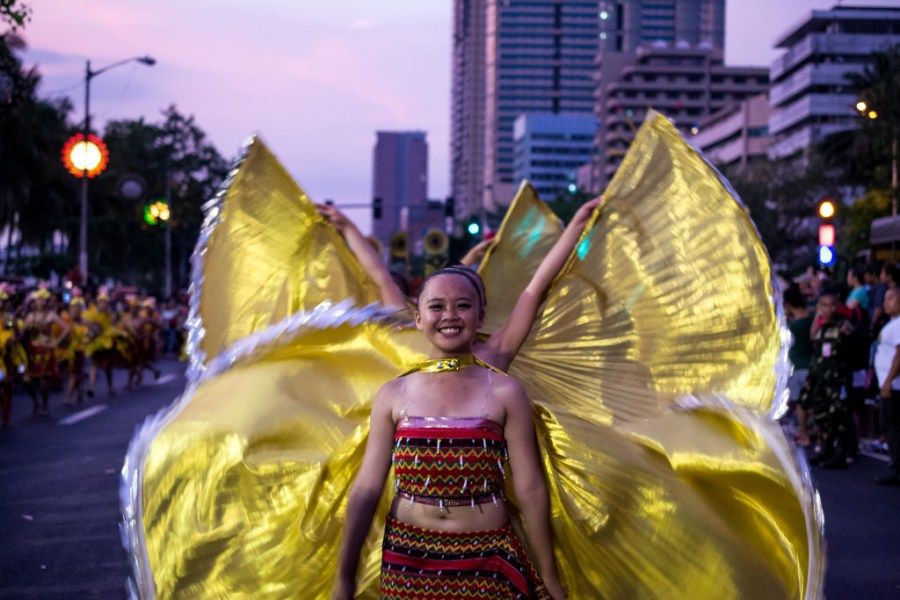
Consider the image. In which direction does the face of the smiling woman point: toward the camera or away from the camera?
toward the camera

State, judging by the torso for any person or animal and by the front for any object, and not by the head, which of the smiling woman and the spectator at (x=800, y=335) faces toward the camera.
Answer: the smiling woman

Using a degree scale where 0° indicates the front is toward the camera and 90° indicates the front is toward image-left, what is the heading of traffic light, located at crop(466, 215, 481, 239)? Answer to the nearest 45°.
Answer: approximately 0°

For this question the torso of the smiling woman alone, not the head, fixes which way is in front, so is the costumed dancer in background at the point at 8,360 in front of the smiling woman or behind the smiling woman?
behind

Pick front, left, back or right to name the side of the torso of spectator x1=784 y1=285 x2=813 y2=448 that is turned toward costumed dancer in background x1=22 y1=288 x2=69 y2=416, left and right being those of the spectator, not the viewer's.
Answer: front

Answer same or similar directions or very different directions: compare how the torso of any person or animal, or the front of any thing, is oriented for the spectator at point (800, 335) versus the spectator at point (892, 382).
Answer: same or similar directions

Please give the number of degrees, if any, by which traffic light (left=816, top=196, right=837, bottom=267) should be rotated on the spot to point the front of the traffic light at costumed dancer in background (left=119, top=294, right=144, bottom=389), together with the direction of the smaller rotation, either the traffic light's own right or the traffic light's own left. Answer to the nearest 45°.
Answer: approximately 90° to the traffic light's own right

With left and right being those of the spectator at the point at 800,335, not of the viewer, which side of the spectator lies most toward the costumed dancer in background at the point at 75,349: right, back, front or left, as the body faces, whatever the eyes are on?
front

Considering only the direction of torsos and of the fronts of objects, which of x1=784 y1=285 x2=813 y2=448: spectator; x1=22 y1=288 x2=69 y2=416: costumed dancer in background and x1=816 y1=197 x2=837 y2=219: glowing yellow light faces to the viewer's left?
the spectator

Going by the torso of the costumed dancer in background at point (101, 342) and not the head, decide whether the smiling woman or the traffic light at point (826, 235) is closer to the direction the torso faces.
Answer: the smiling woman

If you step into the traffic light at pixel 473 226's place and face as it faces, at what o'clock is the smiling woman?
The smiling woman is roughly at 12 o'clock from the traffic light.

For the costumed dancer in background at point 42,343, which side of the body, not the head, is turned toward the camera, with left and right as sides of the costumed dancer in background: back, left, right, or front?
front

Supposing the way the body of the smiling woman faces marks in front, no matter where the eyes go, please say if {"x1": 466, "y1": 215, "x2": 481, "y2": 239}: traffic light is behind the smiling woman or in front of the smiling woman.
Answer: behind

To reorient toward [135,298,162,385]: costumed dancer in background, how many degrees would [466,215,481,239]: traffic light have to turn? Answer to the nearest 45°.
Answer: approximately 45° to its right
